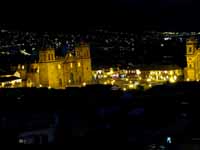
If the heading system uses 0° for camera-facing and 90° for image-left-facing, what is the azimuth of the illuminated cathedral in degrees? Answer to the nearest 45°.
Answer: approximately 315°
